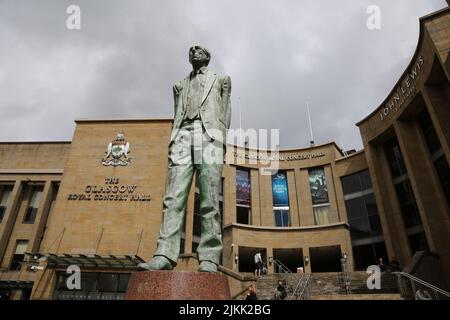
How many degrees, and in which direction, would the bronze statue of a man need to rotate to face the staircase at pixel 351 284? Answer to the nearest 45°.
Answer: approximately 180°

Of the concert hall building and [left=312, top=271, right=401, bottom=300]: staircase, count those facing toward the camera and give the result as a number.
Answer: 2

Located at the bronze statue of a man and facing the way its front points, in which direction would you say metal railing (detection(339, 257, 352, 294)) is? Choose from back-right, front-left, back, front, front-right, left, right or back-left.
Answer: back

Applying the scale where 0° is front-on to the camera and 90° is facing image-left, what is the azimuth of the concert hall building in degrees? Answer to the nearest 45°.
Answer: approximately 0°

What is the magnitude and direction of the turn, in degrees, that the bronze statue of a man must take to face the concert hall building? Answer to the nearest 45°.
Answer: approximately 135° to its right

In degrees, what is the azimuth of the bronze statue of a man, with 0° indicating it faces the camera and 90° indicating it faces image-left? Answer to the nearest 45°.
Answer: approximately 45°

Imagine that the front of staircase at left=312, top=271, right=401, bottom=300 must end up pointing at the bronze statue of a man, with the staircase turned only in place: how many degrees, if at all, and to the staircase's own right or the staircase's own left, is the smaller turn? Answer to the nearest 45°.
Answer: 0° — it already faces it
